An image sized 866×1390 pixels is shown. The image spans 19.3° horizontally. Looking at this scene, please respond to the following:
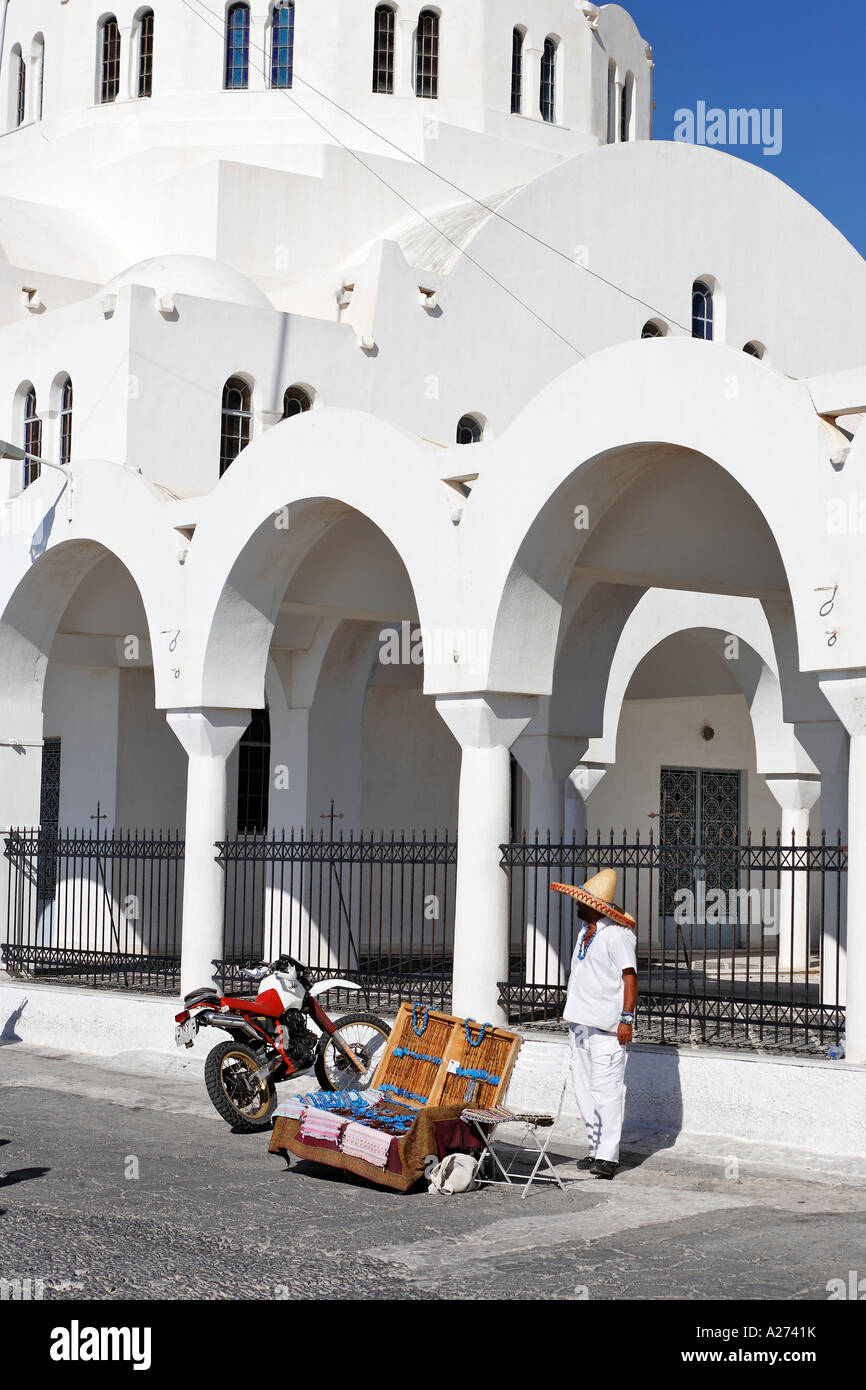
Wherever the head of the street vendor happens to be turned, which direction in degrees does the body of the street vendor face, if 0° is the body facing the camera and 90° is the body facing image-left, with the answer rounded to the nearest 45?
approximately 45°

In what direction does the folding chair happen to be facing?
to the viewer's left

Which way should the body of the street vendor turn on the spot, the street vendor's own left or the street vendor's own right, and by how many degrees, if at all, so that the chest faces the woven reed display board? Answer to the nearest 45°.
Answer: approximately 45° to the street vendor's own right

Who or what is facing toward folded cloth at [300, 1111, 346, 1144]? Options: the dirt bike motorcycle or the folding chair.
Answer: the folding chair

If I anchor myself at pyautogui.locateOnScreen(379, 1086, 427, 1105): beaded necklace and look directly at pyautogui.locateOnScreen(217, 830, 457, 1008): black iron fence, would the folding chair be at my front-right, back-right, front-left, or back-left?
back-right

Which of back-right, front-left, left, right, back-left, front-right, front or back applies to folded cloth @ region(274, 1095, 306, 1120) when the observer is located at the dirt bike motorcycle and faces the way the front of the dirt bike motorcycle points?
back-right

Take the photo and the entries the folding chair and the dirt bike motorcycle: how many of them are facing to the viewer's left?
1

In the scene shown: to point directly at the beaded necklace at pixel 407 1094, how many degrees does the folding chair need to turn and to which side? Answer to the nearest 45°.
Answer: approximately 45° to its right

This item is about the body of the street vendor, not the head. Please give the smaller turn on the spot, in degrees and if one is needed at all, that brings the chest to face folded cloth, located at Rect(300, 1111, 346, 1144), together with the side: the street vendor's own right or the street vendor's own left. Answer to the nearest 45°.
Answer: approximately 45° to the street vendor's own right

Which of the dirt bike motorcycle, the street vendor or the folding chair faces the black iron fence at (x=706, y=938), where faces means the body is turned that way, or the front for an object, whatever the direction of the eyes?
the dirt bike motorcycle

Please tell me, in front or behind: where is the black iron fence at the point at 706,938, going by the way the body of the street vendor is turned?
behind

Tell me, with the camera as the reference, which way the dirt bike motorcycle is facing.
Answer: facing away from the viewer and to the right of the viewer

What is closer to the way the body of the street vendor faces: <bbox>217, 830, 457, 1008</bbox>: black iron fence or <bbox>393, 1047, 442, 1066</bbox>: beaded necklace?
the beaded necklace
